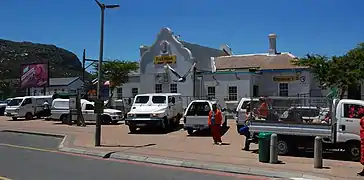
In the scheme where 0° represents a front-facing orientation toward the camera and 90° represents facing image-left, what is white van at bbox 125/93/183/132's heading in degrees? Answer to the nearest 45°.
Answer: approximately 45°

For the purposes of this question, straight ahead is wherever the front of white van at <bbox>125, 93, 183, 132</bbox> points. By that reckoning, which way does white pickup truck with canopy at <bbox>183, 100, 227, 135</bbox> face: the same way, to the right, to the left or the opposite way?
the opposite way

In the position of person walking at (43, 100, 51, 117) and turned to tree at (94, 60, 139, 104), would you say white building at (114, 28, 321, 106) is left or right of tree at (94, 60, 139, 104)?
right

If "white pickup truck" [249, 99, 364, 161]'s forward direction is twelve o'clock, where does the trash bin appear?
The trash bin is roughly at 5 o'clock from the white pickup truck.

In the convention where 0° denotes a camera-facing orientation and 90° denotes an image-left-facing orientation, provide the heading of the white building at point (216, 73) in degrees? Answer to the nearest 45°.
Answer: approximately 0°

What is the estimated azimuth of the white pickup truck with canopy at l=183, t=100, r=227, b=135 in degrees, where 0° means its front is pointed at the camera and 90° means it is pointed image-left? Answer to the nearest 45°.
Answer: approximately 225°

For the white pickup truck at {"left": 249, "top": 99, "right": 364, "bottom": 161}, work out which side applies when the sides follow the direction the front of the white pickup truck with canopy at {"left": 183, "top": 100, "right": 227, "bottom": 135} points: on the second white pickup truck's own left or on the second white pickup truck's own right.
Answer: on the second white pickup truck's own right

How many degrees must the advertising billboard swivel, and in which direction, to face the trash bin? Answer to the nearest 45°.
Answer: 0° — it already faces it

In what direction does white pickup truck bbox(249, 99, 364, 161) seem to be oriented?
to the viewer's right

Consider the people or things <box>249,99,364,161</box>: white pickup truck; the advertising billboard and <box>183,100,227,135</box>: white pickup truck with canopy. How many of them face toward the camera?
1

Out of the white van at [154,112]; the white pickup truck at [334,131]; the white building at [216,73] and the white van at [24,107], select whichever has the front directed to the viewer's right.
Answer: the white pickup truck

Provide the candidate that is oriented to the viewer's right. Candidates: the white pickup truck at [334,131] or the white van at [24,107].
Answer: the white pickup truck

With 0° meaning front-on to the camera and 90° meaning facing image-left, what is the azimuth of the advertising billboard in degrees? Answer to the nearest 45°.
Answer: approximately 0°
